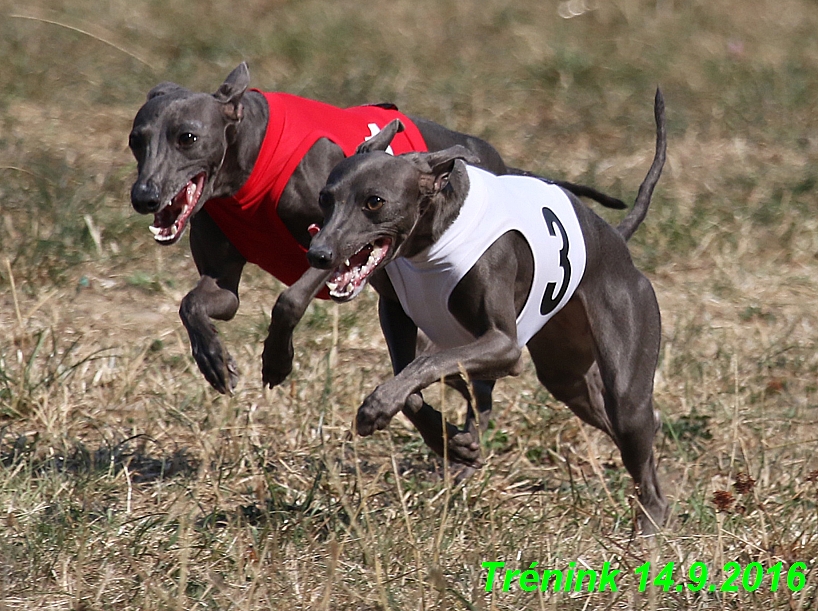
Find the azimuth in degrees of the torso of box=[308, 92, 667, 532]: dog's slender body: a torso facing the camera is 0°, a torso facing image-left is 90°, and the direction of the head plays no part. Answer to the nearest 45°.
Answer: approximately 45°

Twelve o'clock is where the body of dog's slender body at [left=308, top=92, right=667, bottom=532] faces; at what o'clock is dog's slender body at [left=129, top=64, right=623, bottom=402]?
dog's slender body at [left=129, top=64, right=623, bottom=402] is roughly at 2 o'clock from dog's slender body at [left=308, top=92, right=667, bottom=532].

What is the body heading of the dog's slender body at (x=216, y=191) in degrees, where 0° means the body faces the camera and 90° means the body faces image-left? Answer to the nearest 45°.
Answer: approximately 45°

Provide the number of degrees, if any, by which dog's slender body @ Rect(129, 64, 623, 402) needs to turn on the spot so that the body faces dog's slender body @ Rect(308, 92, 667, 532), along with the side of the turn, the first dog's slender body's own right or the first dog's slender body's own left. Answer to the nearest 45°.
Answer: approximately 135° to the first dog's slender body's own left
